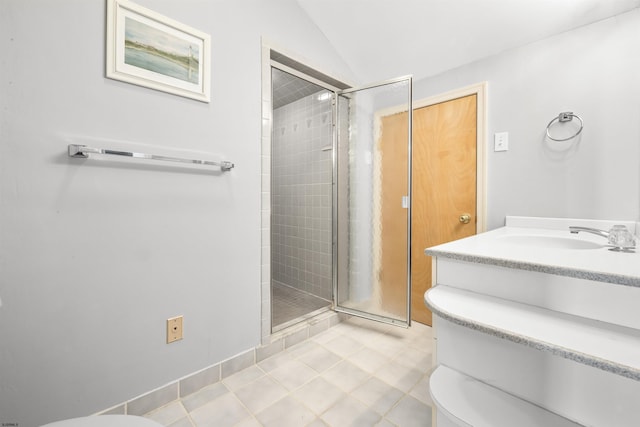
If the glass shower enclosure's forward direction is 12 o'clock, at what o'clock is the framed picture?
The framed picture is roughly at 3 o'clock from the glass shower enclosure.

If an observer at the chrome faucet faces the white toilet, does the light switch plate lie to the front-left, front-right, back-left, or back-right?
back-right

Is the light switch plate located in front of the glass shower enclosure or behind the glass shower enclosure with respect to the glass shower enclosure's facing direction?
in front

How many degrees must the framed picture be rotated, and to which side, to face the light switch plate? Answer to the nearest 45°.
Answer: approximately 45° to its left

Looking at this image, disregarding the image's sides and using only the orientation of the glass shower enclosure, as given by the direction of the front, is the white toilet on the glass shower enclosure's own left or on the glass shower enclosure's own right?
on the glass shower enclosure's own right

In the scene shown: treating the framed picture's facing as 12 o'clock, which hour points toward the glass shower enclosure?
The glass shower enclosure is roughly at 10 o'clock from the framed picture.

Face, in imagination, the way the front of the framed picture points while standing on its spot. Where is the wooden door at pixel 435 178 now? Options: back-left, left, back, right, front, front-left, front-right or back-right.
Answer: front-left

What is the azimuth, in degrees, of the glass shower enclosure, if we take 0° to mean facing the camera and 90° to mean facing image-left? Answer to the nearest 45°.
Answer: approximately 315°

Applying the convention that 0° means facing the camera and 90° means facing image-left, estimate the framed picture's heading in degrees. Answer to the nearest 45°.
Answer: approximately 315°
